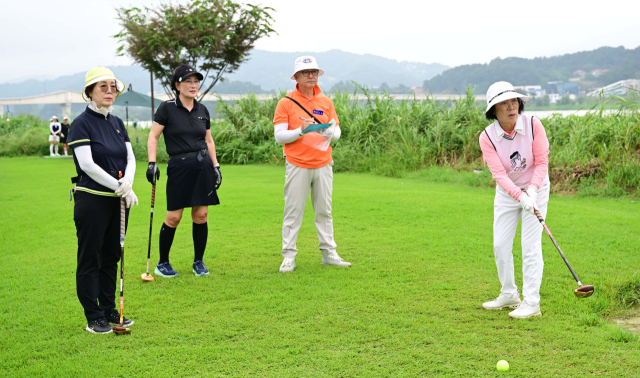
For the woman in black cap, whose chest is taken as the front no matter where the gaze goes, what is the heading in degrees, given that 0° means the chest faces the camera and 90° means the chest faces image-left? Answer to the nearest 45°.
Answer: approximately 315°

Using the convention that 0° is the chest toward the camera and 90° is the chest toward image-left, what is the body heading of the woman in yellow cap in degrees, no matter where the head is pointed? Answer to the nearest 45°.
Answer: approximately 315°

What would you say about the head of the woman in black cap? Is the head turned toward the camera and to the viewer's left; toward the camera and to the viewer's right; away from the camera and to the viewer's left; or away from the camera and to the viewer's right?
toward the camera and to the viewer's right

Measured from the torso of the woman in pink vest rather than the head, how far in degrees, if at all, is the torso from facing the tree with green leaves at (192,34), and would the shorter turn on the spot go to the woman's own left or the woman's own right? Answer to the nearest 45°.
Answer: approximately 135° to the woman's own right

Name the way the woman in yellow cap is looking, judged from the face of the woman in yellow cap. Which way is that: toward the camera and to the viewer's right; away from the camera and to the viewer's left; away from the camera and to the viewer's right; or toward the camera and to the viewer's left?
toward the camera and to the viewer's right

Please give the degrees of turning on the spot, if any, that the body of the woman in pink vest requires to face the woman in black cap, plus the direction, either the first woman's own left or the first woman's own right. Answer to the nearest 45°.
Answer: approximately 90° to the first woman's own right
